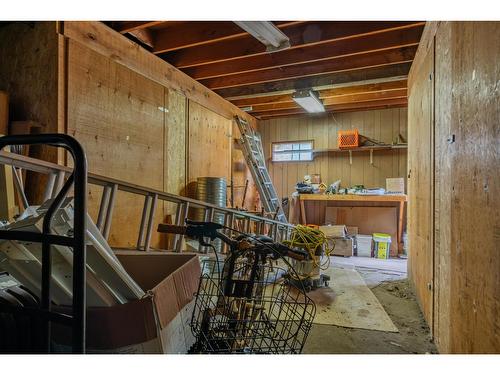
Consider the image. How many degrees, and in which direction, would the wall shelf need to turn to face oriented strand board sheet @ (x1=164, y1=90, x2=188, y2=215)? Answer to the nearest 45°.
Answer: approximately 45° to its right

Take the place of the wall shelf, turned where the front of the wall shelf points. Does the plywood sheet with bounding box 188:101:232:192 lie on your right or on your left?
on your right

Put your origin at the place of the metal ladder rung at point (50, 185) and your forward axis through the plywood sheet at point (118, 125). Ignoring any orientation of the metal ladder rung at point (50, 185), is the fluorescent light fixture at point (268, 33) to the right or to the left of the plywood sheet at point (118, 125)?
right

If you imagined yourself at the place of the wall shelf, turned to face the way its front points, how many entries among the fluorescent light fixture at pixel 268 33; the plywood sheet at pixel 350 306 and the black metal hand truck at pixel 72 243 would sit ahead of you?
3

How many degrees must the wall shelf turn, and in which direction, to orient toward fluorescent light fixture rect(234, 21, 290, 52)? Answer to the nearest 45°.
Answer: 0° — it already faces it

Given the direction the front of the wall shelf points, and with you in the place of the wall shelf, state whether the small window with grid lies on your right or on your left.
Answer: on your right

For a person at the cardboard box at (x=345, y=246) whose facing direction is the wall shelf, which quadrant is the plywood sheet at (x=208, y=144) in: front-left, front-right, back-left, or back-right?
back-left

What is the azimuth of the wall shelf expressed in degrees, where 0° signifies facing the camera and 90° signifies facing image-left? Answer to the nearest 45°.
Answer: approximately 0°
